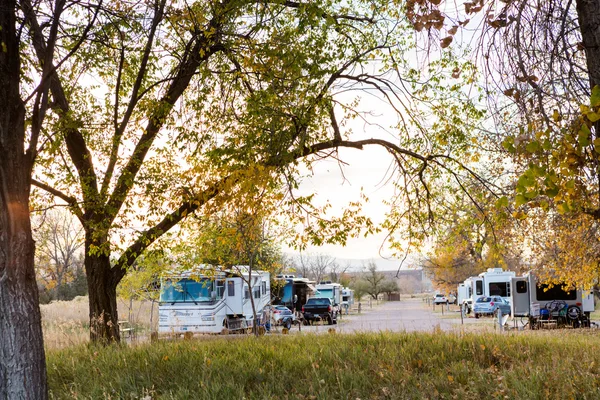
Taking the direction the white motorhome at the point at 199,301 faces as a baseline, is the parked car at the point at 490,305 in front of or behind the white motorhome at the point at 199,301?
behind

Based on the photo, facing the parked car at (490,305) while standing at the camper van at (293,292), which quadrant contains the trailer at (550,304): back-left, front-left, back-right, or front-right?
front-right

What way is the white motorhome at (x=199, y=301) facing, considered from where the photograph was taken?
facing the viewer and to the left of the viewer

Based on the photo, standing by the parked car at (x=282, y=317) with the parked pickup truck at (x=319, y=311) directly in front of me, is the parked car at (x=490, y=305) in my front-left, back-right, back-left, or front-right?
front-right

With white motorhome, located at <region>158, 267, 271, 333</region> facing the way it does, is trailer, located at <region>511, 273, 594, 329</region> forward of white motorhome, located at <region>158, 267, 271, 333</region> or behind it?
behind

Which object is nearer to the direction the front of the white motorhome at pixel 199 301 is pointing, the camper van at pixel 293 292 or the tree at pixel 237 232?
the tree

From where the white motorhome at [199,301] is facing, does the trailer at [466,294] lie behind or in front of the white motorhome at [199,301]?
behind

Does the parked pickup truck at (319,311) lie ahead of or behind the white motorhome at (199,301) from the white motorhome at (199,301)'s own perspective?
behind
